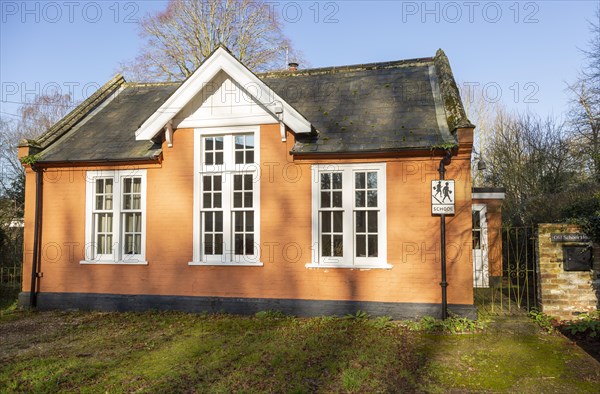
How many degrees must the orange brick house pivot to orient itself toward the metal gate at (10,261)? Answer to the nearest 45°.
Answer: approximately 135° to its right

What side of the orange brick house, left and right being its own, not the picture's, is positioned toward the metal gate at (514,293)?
left

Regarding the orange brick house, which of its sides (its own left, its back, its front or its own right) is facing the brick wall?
left

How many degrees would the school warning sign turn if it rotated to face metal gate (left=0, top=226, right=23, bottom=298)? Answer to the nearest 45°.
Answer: approximately 90° to its right

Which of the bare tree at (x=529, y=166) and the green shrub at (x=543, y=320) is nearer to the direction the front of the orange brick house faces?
the green shrub

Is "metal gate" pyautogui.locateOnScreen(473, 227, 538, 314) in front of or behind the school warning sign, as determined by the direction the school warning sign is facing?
behind

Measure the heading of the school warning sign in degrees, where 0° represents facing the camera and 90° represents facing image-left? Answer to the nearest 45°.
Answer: approximately 0°

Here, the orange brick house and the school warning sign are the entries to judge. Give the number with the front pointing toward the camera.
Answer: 2

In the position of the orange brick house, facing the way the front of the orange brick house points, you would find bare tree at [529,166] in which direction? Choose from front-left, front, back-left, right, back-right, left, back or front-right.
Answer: back-left

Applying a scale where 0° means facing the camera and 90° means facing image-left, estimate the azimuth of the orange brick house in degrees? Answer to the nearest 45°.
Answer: approximately 0°
